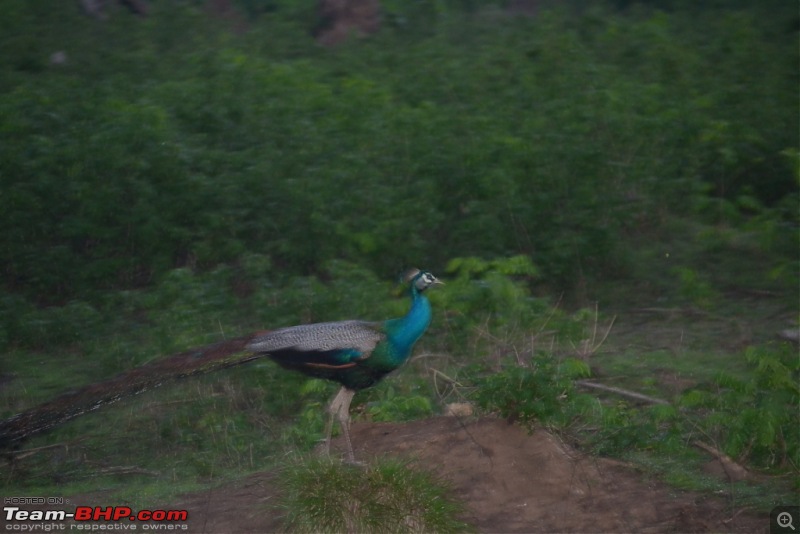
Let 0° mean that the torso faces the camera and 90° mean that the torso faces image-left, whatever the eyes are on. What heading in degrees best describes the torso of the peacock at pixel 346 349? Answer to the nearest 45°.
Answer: approximately 270°

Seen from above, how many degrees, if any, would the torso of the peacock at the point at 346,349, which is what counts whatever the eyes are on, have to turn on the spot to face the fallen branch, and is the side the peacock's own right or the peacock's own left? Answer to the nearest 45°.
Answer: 0° — it already faces it
